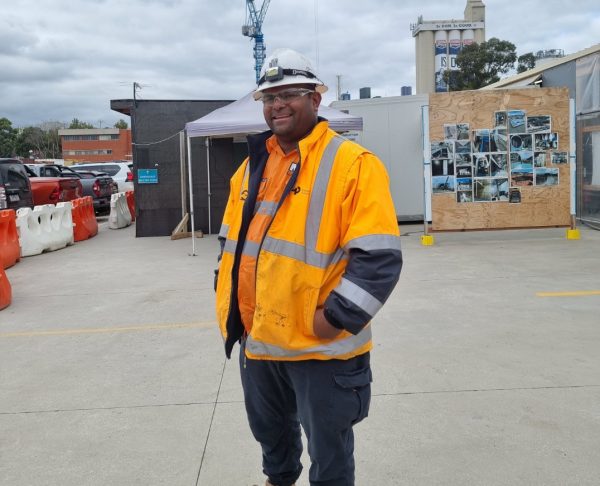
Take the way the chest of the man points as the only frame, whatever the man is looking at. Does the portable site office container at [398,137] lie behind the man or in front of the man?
behind

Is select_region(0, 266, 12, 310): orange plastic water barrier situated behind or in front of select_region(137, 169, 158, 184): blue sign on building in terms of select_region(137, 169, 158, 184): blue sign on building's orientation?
in front

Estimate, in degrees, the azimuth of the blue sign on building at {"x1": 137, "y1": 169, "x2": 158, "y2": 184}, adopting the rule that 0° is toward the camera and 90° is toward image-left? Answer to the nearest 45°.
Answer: approximately 0°

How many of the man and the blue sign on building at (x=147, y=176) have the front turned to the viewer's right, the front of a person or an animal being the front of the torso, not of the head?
0

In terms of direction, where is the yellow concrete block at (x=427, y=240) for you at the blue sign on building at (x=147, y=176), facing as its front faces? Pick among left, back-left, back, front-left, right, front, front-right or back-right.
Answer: front-left

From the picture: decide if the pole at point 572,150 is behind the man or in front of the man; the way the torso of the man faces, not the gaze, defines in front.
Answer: behind
